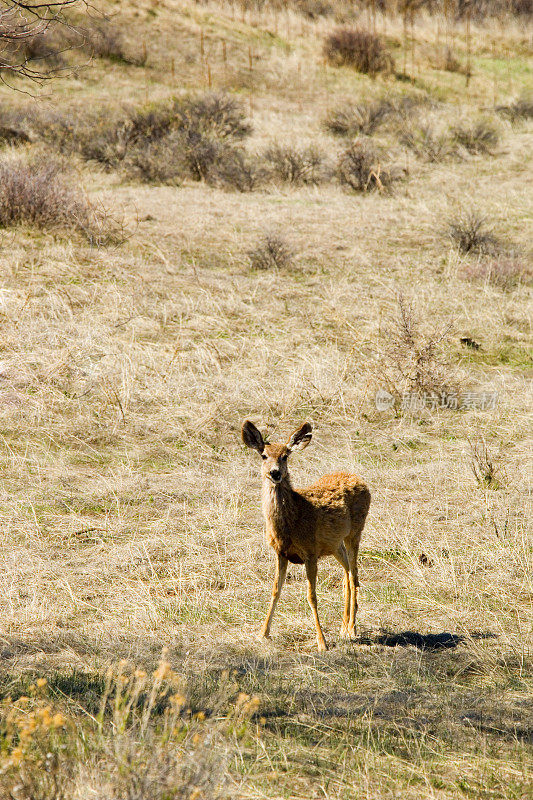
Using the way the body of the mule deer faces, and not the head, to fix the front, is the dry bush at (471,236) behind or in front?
behind

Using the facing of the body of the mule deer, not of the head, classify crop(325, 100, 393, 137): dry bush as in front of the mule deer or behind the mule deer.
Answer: behind

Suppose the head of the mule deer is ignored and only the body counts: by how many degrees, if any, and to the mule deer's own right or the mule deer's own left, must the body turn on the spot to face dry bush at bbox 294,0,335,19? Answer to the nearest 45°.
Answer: approximately 135° to the mule deer's own right

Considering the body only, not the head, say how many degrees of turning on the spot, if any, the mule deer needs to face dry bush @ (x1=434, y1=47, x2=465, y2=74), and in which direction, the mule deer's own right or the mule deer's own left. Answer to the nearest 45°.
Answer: approximately 135° to the mule deer's own right

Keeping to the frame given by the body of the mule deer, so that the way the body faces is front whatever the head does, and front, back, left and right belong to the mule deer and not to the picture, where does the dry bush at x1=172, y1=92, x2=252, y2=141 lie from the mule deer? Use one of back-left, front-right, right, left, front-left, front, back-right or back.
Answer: back-right

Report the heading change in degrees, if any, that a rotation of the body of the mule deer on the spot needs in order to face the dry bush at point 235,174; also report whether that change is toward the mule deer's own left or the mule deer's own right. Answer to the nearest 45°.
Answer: approximately 135° to the mule deer's own right

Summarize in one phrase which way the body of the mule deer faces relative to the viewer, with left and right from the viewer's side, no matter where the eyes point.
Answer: facing the viewer and to the left of the viewer

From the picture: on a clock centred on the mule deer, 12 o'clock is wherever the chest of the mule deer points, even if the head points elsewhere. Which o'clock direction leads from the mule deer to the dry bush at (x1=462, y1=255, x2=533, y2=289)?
The dry bush is roughly at 5 o'clock from the mule deer.

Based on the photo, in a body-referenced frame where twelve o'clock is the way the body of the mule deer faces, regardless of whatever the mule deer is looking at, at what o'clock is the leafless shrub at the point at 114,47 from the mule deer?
The leafless shrub is roughly at 4 o'clock from the mule deer.

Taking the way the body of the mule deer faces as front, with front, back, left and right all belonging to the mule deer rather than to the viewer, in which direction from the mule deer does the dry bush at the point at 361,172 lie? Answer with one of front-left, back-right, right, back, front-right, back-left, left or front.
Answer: back-right
